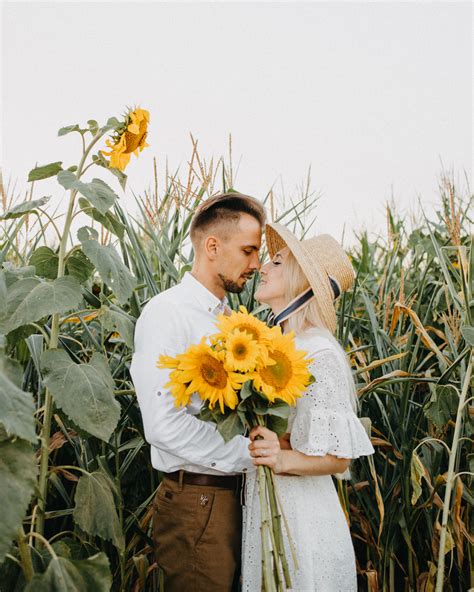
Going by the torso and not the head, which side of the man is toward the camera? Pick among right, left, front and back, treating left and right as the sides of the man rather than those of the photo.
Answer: right

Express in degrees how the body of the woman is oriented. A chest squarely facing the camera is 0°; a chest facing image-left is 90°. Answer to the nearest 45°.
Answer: approximately 90°

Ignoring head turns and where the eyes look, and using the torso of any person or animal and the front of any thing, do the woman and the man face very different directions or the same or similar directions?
very different directions

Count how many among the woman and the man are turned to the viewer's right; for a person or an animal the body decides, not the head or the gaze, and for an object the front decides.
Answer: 1

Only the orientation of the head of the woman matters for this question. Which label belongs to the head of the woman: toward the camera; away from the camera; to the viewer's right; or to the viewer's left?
to the viewer's left
